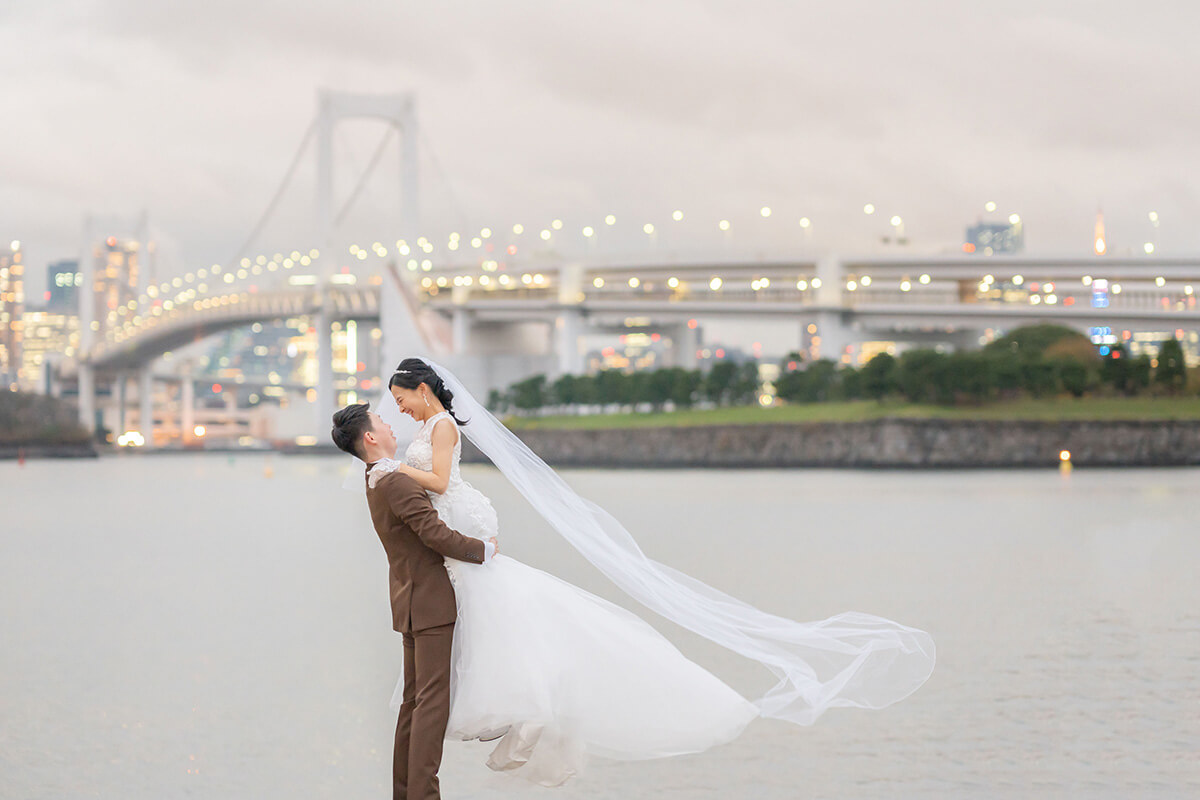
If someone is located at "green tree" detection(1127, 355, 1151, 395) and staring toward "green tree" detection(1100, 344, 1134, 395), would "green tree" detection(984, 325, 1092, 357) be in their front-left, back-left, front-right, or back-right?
front-right

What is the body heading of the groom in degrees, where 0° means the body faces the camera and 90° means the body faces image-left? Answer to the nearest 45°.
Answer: approximately 270°

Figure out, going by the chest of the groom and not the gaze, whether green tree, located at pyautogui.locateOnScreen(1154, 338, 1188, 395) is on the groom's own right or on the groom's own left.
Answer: on the groom's own left

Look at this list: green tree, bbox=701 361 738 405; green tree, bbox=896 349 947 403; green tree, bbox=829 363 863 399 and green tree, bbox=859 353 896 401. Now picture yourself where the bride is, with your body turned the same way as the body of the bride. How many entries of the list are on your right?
4

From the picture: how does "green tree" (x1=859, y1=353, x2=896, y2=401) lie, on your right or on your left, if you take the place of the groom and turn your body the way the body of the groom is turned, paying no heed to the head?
on your left

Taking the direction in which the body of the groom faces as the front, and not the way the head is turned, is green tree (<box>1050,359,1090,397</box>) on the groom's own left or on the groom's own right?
on the groom's own left

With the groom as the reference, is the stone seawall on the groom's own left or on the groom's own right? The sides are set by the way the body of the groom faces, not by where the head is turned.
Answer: on the groom's own left

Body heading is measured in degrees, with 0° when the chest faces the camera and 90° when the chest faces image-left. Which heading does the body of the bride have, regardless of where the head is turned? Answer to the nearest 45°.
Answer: approximately 90°

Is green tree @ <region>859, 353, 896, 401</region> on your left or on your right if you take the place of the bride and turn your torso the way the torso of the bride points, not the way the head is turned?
on your right

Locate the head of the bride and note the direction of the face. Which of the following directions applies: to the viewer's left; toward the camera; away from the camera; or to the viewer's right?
to the viewer's left

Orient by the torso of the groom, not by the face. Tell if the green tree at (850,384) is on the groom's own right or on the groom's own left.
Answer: on the groom's own left

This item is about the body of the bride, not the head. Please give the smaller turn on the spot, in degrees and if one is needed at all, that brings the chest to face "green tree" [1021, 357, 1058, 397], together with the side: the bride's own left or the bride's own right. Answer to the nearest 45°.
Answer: approximately 90° to the bride's own right

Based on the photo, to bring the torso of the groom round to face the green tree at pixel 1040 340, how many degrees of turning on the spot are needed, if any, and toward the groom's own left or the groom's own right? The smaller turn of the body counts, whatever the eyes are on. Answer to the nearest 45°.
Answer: approximately 45° to the groom's own left

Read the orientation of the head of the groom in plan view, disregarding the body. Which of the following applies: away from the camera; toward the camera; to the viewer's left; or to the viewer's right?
to the viewer's right
